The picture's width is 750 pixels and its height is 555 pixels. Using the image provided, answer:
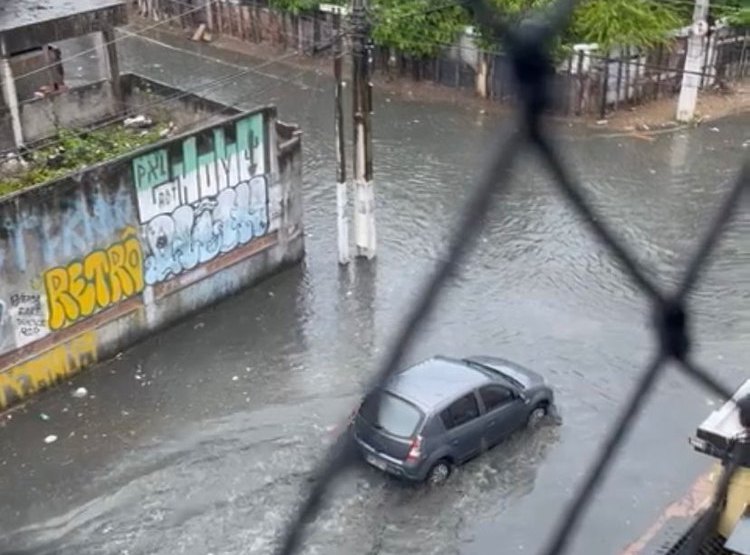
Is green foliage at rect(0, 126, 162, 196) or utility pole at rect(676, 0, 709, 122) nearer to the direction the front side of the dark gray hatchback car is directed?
the utility pole

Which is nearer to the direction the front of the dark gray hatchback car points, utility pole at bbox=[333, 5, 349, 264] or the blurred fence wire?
the utility pole

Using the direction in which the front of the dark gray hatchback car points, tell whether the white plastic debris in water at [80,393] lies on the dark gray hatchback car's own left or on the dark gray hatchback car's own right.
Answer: on the dark gray hatchback car's own left

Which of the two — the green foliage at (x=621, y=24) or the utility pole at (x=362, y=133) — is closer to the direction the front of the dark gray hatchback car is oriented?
the green foliage

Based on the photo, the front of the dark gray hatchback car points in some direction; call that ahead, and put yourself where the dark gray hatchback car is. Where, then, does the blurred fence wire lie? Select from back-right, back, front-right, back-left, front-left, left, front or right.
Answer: back-right

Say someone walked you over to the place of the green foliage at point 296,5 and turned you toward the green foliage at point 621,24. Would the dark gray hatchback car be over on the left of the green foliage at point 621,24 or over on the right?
right

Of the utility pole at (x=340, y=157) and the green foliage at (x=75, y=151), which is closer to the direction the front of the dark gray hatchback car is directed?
the utility pole

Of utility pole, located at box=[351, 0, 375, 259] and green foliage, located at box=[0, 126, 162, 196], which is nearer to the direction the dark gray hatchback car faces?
the utility pole

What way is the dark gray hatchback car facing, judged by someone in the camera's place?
facing away from the viewer and to the right of the viewer

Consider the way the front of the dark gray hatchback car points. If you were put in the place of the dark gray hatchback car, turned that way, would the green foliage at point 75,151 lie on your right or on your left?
on your left

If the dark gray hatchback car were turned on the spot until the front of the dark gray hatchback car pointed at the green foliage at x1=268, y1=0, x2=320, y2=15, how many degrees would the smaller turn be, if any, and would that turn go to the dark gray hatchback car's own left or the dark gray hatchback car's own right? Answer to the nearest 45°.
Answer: approximately 45° to the dark gray hatchback car's own left
